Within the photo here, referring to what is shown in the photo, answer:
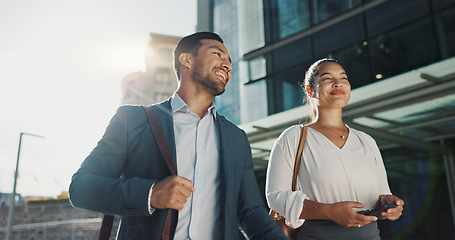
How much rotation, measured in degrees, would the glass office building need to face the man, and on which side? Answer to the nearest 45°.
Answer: approximately 45° to its left

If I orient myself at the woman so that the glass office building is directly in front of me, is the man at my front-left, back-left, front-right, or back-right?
back-left

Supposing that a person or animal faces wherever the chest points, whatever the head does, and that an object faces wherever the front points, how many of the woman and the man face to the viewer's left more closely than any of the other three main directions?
0

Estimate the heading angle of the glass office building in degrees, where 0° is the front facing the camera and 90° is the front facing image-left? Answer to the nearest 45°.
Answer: approximately 45°

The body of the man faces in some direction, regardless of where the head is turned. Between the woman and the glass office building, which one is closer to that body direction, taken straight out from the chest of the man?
the woman

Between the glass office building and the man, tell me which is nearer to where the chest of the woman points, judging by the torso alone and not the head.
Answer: the man

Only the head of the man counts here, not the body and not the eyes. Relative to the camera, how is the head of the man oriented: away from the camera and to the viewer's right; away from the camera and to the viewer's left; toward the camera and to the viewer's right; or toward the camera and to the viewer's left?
toward the camera and to the viewer's right

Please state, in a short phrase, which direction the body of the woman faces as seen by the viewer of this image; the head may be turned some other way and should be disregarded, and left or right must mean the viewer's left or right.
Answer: facing the viewer and to the right of the viewer

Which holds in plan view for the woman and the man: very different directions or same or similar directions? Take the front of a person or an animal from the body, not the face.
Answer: same or similar directions

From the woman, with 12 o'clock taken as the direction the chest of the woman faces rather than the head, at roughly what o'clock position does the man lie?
The man is roughly at 3 o'clock from the woman.

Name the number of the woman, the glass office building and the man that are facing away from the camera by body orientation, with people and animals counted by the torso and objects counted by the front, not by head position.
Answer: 0

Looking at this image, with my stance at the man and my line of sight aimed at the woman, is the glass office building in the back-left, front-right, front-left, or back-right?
front-left

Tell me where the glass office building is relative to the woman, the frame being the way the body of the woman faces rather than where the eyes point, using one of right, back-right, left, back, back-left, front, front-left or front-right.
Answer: back-left

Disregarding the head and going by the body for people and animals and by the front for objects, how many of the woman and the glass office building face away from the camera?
0

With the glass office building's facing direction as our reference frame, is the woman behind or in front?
in front
